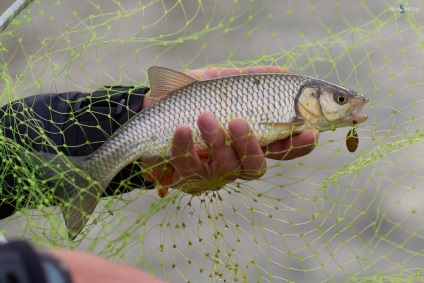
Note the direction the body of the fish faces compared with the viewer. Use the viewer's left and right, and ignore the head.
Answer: facing to the right of the viewer
